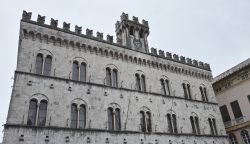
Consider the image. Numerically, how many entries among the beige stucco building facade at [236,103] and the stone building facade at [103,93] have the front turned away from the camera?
0

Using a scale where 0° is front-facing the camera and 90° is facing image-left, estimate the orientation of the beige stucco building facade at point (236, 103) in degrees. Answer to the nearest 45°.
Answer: approximately 45°

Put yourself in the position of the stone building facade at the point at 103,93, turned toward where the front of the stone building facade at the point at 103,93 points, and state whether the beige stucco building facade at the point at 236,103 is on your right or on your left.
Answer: on your left

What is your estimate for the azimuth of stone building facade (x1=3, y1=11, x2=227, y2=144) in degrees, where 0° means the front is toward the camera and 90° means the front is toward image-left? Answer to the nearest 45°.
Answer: approximately 315°

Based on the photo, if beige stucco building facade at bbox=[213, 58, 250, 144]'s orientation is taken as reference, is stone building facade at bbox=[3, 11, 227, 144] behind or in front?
in front
